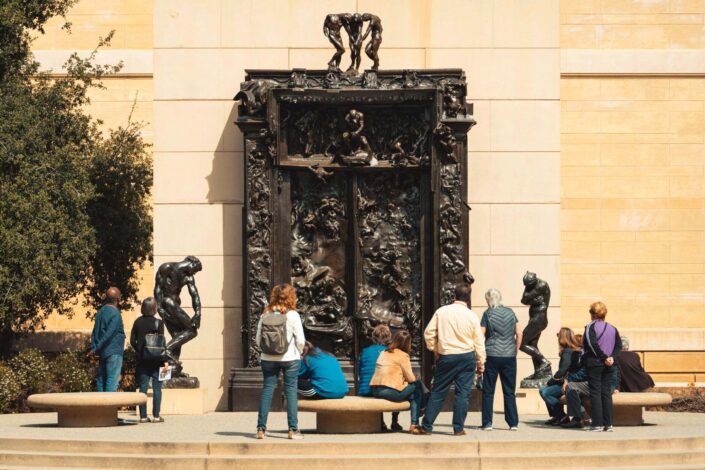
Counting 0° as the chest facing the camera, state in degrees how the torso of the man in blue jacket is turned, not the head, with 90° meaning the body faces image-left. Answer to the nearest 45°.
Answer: approximately 225°

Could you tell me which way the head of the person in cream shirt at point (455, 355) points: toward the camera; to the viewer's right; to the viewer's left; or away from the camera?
away from the camera

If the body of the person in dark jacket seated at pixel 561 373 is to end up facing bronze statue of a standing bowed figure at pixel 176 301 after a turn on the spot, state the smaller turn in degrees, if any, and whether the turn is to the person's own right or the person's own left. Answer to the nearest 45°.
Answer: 0° — they already face it

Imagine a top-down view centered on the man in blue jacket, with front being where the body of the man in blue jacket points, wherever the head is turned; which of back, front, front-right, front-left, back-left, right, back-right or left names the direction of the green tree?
front-left

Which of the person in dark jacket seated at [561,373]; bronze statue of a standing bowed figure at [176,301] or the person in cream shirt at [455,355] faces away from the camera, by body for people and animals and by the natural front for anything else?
the person in cream shirt

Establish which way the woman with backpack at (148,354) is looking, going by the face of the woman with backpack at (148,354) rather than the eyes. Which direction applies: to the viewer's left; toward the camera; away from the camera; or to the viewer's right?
away from the camera

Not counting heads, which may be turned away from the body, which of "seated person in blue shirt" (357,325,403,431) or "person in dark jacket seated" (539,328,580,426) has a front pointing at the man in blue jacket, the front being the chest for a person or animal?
the person in dark jacket seated

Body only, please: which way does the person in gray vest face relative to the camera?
away from the camera

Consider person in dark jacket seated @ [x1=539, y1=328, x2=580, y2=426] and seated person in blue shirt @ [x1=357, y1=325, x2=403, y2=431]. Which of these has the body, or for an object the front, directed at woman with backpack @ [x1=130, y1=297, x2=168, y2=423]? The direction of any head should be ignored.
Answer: the person in dark jacket seated

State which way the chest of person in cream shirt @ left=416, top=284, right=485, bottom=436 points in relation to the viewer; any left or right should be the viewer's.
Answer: facing away from the viewer

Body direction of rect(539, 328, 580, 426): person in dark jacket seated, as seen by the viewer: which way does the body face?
to the viewer's left

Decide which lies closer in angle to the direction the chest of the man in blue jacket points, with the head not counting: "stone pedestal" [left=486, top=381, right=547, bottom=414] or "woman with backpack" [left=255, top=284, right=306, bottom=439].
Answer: the stone pedestal

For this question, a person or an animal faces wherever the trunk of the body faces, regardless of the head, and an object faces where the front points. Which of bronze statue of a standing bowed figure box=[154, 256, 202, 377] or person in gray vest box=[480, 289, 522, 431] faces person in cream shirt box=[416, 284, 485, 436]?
bronze statue of a standing bowed figure

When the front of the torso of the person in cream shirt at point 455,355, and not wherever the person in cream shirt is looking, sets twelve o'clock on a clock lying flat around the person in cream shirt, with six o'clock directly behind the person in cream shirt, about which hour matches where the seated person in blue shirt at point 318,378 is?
The seated person in blue shirt is roughly at 9 o'clock from the person in cream shirt.

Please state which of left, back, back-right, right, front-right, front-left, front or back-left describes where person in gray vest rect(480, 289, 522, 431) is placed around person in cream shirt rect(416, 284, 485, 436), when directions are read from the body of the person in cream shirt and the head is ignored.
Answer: front-right
